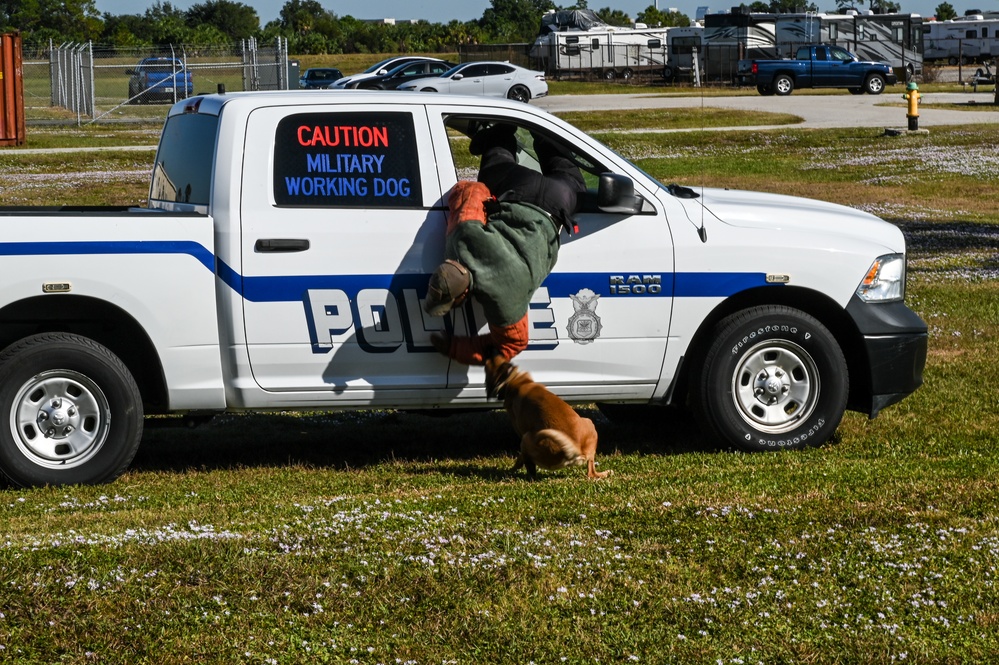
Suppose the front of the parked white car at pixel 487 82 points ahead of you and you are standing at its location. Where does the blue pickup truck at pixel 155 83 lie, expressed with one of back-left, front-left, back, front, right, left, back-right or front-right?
front

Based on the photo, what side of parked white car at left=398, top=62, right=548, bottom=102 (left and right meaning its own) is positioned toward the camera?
left

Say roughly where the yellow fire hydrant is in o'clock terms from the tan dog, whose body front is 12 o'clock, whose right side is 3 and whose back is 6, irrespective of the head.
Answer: The yellow fire hydrant is roughly at 2 o'clock from the tan dog.

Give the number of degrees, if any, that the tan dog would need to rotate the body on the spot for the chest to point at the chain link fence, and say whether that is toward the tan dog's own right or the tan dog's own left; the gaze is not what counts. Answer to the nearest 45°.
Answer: approximately 45° to the tan dog's own right

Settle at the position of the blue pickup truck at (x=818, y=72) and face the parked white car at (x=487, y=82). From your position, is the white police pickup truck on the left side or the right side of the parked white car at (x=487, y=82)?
left

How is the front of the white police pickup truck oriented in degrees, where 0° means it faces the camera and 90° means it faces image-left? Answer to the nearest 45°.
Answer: approximately 270°

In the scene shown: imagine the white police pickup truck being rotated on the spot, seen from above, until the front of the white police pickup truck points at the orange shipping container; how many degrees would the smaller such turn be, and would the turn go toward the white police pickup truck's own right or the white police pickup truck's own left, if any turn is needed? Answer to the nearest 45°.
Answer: approximately 90° to the white police pickup truck's own left

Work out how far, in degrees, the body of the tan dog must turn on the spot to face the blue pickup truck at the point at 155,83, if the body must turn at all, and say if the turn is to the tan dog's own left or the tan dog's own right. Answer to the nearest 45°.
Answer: approximately 45° to the tan dog's own right

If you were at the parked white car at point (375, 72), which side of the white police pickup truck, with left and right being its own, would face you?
left

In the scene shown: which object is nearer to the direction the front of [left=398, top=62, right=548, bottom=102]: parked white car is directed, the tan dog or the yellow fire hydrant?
the tan dog

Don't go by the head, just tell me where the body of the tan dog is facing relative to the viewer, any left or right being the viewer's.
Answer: facing away from the viewer and to the left of the viewer

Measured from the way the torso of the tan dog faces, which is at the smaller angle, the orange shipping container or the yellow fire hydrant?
the orange shipping container
